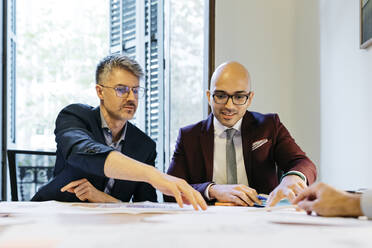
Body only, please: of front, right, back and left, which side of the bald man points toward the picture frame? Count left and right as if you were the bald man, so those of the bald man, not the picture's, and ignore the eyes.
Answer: left

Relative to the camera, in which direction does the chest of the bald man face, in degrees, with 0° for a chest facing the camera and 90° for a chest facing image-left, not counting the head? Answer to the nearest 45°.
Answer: approximately 0°

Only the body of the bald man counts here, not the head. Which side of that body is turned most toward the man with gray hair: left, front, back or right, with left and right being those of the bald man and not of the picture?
right

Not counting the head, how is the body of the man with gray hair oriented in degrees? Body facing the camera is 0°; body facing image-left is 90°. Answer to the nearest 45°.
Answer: approximately 315°
